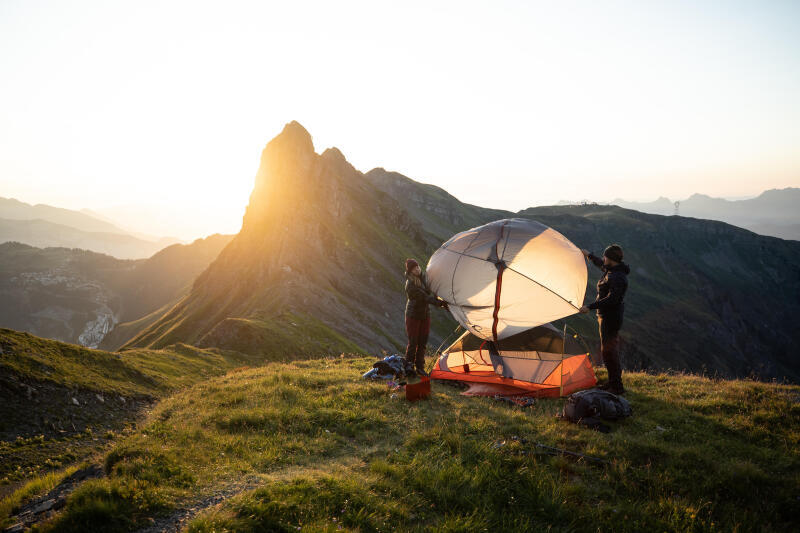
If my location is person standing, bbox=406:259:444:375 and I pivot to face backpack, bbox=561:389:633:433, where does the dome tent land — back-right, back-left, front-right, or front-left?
front-left

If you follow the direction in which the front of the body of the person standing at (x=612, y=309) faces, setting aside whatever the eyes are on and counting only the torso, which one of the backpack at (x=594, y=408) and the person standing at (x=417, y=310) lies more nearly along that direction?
the person standing

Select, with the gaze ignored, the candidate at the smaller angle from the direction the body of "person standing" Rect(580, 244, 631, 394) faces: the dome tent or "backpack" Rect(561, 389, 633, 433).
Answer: the dome tent

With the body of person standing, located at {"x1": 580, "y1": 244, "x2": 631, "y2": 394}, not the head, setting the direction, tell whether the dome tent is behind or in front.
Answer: in front

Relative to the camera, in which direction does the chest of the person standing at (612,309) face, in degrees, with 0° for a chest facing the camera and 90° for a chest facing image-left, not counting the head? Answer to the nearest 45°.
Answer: approximately 90°

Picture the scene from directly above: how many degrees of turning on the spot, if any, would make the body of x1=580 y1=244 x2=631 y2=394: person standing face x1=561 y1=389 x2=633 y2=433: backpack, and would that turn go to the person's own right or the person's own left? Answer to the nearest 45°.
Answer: approximately 90° to the person's own left
